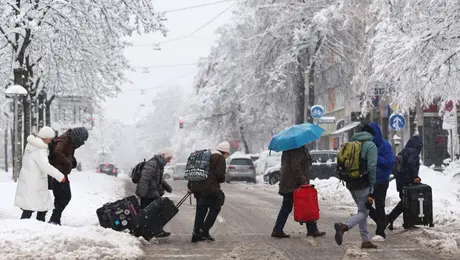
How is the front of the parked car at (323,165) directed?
to the viewer's left

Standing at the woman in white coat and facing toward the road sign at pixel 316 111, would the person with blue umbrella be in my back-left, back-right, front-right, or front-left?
front-right

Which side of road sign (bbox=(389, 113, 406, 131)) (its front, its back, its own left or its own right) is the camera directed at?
front
